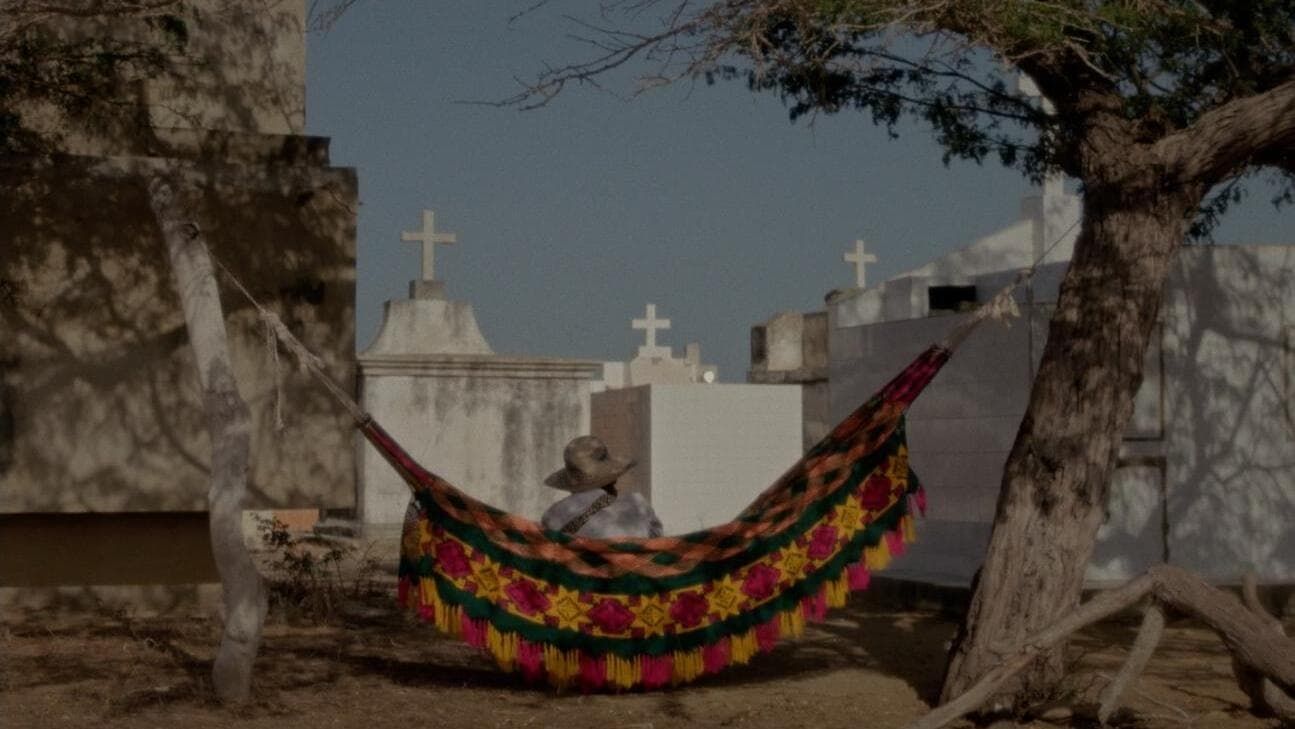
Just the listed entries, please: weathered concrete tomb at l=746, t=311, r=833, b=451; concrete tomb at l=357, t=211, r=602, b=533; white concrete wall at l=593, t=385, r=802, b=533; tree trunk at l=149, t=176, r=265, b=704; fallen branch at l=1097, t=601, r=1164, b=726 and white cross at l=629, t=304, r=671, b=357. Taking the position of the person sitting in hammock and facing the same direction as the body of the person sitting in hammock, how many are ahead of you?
4

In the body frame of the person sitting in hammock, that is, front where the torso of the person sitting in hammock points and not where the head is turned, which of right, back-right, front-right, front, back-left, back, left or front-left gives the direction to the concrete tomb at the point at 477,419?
front

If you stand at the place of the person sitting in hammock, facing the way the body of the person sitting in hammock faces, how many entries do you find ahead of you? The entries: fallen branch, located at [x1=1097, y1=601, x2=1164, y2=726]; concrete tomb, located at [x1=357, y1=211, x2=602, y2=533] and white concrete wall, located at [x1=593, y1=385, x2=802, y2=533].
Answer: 2

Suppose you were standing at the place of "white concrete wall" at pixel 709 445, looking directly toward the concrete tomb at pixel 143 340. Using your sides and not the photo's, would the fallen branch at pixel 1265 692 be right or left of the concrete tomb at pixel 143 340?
left

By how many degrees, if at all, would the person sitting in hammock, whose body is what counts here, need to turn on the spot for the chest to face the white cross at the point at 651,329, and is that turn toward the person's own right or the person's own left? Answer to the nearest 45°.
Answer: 0° — they already face it

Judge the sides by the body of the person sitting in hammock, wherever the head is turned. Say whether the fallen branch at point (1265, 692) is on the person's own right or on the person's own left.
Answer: on the person's own right

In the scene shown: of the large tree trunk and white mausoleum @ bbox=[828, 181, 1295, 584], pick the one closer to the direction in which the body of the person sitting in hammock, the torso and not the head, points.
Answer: the white mausoleum

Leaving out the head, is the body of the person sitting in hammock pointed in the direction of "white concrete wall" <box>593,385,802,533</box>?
yes

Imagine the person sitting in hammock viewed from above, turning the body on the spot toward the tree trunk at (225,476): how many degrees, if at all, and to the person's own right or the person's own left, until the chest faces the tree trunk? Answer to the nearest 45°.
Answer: approximately 135° to the person's own left

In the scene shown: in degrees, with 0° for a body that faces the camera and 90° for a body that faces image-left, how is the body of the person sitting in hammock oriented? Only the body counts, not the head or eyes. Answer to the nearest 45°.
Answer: approximately 180°

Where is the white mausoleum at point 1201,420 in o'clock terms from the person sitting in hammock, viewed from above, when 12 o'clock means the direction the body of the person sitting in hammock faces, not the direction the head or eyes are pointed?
The white mausoleum is roughly at 2 o'clock from the person sitting in hammock.

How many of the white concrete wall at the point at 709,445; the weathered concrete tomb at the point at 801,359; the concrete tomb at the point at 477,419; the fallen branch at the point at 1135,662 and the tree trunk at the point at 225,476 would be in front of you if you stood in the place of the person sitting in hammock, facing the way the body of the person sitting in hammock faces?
3

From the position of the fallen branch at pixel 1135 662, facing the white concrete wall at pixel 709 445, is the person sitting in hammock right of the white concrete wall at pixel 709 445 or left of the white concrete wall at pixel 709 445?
left

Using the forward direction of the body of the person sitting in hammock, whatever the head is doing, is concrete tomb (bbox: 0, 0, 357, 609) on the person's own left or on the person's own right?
on the person's own left

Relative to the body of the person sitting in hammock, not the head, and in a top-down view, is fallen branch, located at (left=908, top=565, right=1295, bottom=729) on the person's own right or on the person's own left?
on the person's own right

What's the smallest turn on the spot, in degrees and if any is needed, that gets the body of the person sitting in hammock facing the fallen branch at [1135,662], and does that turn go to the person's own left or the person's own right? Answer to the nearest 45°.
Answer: approximately 135° to the person's own right
